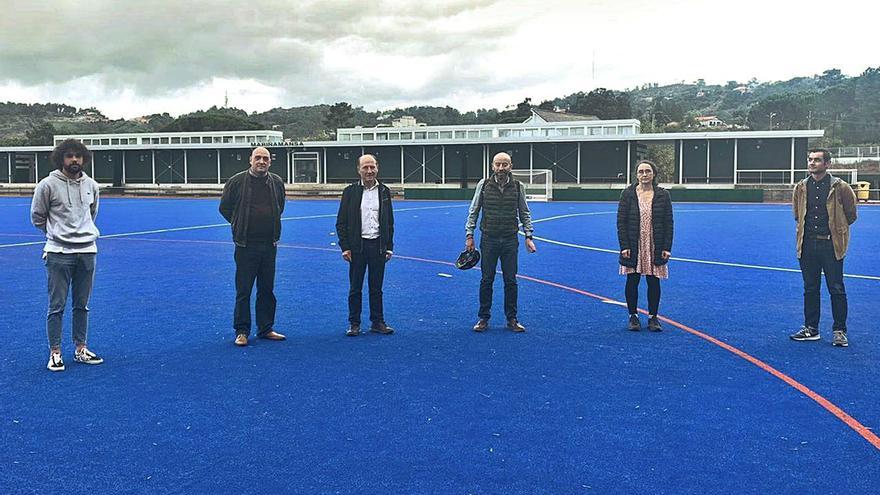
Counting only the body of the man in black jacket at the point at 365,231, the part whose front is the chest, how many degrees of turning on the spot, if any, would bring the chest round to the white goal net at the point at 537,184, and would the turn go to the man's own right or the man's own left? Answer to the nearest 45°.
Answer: approximately 180°

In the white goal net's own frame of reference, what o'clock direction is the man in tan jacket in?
The man in tan jacket is roughly at 12 o'clock from the white goal net.

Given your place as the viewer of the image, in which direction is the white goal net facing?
facing the viewer

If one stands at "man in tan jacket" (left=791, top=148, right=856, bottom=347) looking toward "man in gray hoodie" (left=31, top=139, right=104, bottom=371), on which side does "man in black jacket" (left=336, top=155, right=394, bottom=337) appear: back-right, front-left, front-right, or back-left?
front-right

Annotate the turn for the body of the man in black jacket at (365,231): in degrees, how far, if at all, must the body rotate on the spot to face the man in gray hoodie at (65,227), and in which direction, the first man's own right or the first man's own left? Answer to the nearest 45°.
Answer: approximately 45° to the first man's own right

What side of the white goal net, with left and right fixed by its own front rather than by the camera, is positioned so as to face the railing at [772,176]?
left

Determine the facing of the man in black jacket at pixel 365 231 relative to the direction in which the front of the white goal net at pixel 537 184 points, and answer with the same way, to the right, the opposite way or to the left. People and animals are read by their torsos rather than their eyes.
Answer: the same way

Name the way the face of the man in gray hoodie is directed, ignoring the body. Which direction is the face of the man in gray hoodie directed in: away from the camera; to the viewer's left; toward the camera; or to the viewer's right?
toward the camera

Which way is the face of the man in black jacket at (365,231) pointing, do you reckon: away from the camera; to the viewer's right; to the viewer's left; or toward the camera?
toward the camera

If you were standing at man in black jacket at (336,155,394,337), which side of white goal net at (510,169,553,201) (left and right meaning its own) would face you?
front

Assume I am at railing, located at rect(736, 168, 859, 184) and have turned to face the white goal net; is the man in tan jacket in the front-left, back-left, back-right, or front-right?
front-left

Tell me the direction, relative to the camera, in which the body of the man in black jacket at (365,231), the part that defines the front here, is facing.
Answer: toward the camera

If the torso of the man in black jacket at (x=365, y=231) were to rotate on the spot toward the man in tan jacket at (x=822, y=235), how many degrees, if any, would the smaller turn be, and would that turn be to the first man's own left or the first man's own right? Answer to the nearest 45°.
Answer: approximately 90° to the first man's own left

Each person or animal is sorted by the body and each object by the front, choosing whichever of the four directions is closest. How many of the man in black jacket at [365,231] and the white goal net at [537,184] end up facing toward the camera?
2

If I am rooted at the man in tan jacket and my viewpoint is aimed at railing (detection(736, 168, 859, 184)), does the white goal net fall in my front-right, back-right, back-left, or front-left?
front-left

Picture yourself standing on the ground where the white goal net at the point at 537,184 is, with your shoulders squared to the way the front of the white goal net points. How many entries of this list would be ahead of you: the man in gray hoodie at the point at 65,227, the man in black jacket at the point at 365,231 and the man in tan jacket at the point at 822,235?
3

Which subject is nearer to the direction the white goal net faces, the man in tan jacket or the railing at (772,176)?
the man in tan jacket
